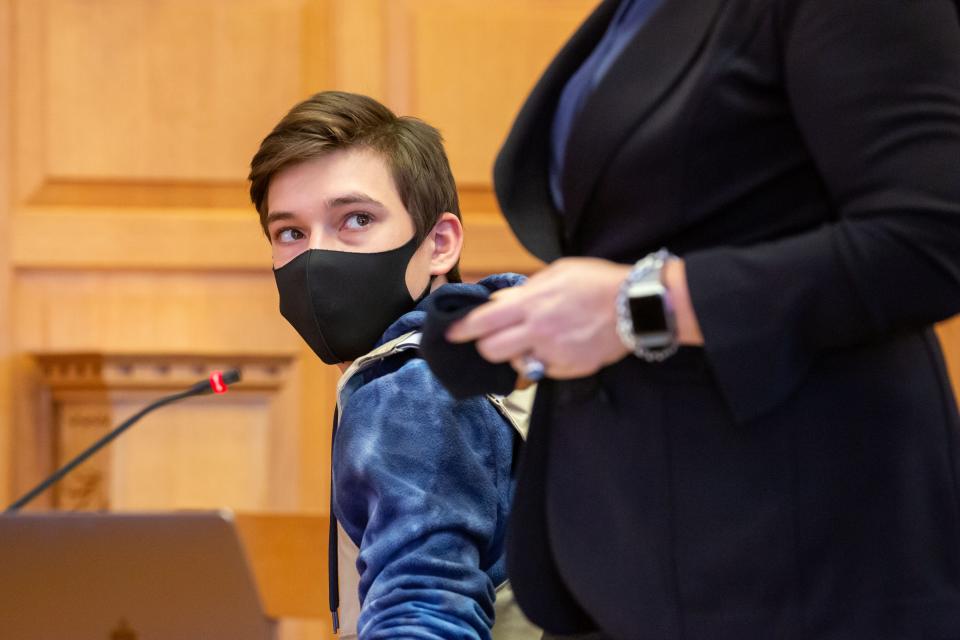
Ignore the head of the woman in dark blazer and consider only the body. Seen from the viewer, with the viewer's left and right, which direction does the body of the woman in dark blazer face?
facing the viewer and to the left of the viewer

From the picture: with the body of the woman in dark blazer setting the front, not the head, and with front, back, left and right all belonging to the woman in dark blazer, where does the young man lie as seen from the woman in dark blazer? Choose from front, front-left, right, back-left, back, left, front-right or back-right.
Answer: right
